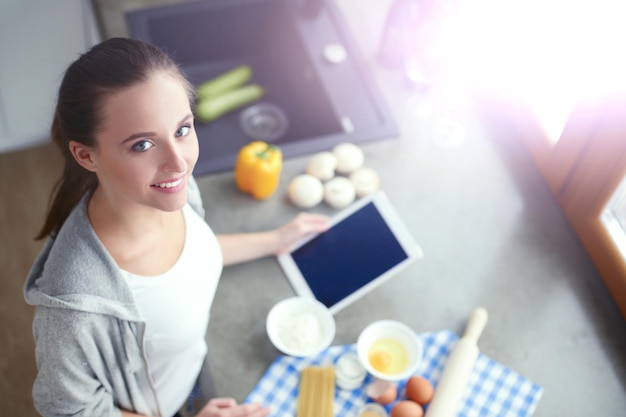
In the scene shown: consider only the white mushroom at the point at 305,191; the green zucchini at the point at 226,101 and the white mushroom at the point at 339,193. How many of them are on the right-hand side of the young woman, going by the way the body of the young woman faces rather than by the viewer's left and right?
0

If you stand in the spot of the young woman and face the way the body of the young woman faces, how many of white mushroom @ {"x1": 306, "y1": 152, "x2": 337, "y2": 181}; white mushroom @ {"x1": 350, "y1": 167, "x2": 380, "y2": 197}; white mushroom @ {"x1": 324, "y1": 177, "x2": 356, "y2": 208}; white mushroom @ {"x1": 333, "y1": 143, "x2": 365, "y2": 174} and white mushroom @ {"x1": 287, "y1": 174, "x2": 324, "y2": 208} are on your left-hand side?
5

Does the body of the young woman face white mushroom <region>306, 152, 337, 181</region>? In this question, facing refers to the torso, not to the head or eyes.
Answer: no

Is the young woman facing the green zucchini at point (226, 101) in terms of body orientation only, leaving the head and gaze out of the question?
no

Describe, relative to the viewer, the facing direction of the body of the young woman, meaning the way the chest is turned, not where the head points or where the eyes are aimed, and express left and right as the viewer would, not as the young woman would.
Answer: facing the viewer and to the right of the viewer

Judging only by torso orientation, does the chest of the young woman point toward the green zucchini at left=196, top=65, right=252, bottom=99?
no

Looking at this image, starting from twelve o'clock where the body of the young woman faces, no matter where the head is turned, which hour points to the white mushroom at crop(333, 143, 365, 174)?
The white mushroom is roughly at 9 o'clock from the young woman.

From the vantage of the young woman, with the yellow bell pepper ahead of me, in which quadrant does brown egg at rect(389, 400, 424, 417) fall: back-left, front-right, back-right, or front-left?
front-right
